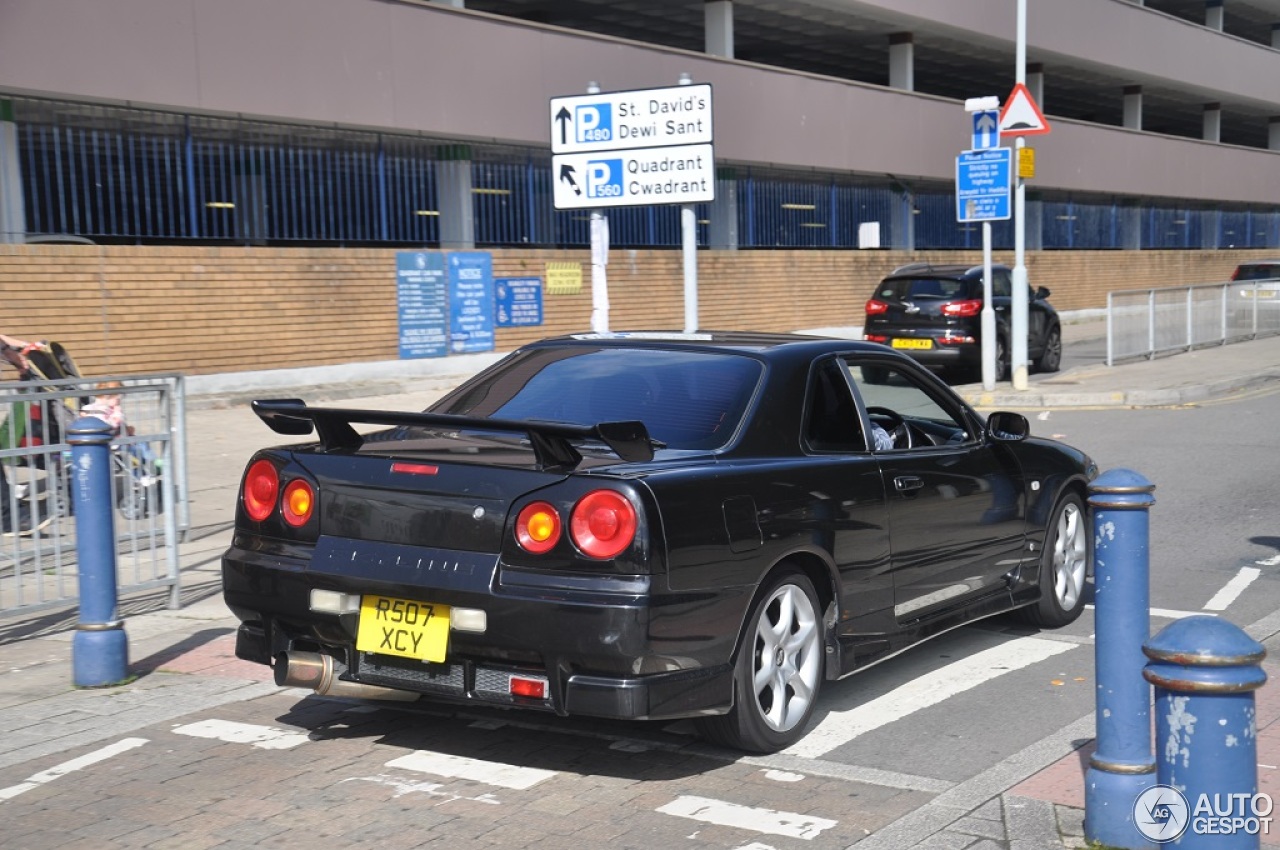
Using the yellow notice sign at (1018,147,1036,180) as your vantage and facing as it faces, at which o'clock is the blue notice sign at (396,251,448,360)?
The blue notice sign is roughly at 3 o'clock from the yellow notice sign.

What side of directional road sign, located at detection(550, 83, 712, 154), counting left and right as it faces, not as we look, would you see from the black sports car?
front

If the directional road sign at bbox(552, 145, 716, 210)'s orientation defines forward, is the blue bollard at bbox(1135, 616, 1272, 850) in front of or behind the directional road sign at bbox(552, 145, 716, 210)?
in front

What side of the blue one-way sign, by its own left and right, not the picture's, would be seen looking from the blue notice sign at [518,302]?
right

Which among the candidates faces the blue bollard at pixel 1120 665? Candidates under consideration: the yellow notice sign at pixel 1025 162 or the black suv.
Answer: the yellow notice sign

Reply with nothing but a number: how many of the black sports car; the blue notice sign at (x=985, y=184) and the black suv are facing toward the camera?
1

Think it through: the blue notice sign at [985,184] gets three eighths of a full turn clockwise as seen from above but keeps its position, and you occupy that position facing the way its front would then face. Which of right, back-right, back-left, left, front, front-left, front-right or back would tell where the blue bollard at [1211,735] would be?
back-left

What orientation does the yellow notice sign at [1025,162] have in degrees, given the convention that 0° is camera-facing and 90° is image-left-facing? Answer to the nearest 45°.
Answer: approximately 0°

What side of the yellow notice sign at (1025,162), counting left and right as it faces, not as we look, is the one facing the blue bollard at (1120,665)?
front

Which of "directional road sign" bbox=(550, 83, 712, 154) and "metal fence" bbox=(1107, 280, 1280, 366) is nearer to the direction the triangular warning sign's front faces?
the directional road sign

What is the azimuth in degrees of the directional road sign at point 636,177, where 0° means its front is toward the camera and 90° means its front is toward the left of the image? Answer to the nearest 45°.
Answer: approximately 0°

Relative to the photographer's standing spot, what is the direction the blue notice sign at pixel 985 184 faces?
facing the viewer
